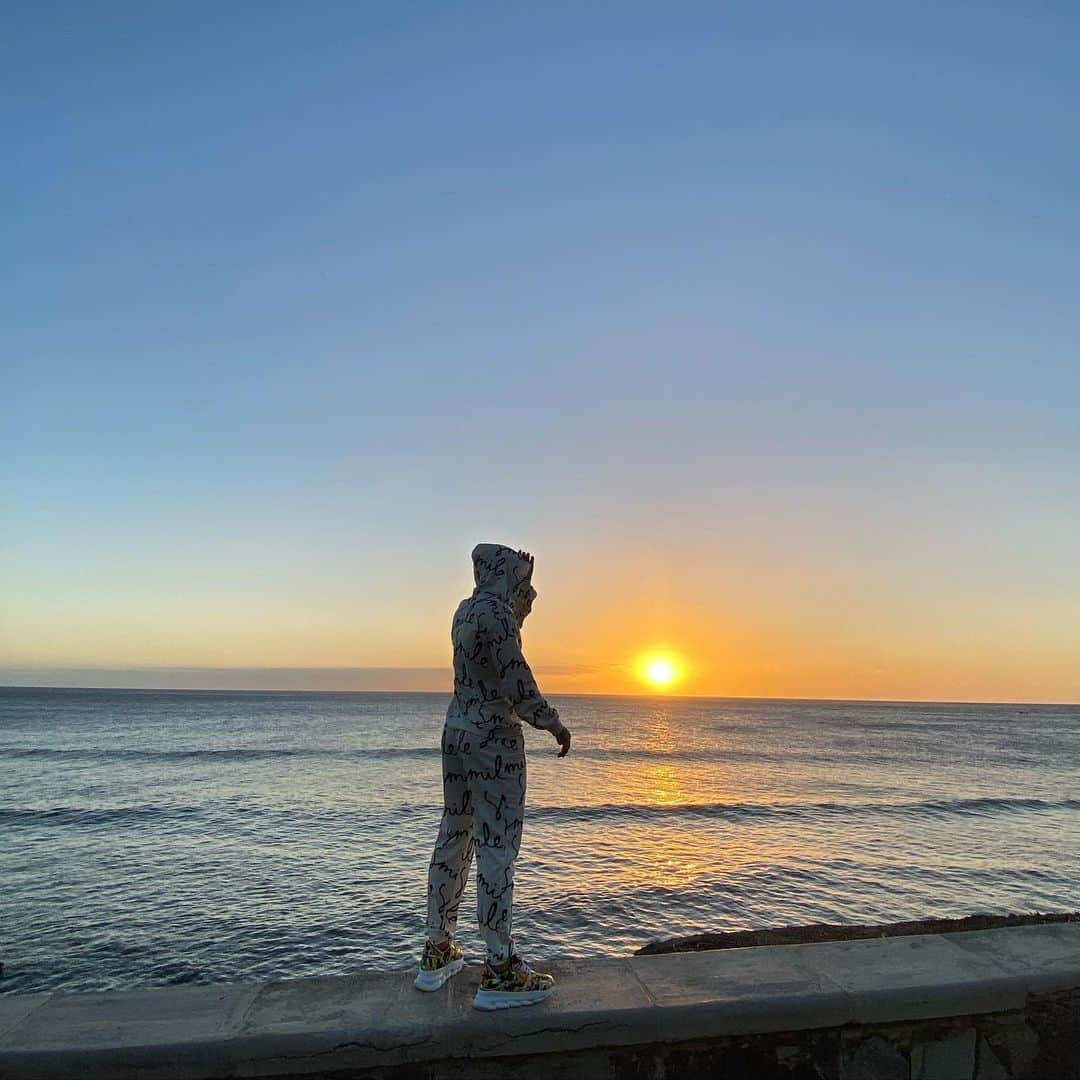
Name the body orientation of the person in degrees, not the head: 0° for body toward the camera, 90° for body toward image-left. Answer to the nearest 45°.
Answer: approximately 225°

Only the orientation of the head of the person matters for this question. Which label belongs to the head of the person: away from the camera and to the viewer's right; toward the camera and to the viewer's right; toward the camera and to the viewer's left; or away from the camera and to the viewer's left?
away from the camera and to the viewer's right
